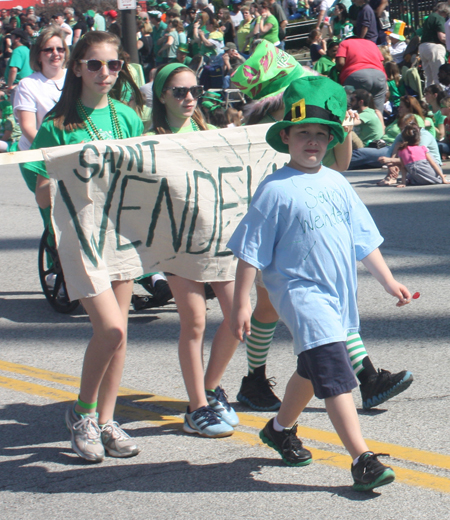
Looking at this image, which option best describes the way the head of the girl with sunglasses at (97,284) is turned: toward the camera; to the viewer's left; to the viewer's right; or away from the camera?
toward the camera

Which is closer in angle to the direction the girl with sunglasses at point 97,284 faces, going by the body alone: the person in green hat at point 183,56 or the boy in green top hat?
the boy in green top hat

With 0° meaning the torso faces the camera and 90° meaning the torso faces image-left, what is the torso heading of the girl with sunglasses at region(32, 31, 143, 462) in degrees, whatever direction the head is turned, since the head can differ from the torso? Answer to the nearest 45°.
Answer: approximately 315°

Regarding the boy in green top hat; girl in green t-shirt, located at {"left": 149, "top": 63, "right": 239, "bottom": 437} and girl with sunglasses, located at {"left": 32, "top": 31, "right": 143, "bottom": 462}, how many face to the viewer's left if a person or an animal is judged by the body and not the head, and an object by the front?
0

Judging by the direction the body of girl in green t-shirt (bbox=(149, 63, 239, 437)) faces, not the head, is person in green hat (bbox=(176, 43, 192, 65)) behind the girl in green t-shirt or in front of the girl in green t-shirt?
behind

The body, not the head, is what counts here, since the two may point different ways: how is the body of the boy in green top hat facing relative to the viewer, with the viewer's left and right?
facing the viewer and to the right of the viewer

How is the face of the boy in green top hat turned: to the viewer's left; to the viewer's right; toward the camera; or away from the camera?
toward the camera

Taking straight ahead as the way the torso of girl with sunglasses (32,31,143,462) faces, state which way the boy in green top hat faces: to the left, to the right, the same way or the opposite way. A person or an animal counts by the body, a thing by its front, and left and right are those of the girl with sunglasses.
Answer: the same way

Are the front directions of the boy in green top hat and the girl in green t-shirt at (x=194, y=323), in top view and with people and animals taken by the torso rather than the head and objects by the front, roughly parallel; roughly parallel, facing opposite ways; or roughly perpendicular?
roughly parallel

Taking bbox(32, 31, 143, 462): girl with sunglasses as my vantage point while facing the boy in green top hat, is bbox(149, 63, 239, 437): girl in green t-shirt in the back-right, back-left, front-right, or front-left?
front-left

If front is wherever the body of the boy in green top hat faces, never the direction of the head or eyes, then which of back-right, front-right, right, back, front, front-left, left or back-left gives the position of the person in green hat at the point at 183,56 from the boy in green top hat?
back-left

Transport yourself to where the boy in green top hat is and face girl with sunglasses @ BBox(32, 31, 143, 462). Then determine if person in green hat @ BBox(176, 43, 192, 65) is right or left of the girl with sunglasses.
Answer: right

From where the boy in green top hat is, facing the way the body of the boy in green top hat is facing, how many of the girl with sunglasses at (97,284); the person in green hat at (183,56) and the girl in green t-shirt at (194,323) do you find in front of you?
0

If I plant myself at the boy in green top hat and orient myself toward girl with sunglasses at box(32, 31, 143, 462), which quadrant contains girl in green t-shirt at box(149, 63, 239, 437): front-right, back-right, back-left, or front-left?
front-right

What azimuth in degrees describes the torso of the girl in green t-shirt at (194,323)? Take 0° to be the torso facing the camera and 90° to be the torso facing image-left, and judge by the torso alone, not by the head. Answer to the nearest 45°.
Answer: approximately 315°

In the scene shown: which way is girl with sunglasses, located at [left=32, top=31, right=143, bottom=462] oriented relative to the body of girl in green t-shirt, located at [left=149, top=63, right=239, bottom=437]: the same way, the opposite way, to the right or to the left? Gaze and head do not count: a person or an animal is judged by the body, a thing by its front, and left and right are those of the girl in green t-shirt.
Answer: the same way
